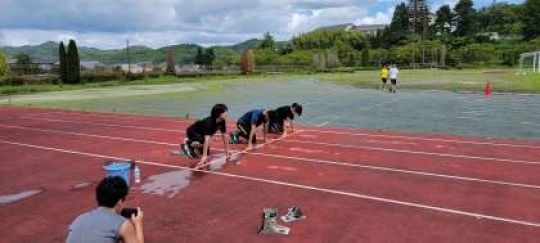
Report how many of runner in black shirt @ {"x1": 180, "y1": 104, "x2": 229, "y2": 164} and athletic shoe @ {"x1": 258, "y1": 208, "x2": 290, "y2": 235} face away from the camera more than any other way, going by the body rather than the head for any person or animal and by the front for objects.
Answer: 0

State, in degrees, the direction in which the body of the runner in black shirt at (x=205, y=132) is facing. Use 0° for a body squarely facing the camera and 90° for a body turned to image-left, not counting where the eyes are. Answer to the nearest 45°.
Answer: approximately 315°

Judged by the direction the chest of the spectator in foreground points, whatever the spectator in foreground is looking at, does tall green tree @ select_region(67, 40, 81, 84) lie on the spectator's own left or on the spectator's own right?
on the spectator's own left

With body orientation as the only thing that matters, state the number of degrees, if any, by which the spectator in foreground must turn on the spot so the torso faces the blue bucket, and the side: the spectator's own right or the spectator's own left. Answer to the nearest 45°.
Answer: approximately 45° to the spectator's own left

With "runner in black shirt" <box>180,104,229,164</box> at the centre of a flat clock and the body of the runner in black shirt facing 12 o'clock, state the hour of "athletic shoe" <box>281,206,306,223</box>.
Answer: The athletic shoe is roughly at 1 o'clock from the runner in black shirt.

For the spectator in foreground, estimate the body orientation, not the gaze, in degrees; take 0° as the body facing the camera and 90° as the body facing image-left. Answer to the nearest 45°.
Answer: approximately 225°

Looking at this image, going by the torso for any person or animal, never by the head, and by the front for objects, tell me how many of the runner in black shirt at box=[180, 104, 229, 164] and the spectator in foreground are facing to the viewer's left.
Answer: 0

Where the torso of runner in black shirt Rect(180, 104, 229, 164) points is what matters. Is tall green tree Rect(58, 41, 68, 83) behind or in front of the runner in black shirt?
behind

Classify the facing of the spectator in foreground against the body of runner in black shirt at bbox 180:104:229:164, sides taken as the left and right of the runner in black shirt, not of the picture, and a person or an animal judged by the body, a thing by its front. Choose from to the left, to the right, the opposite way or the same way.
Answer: to the left
